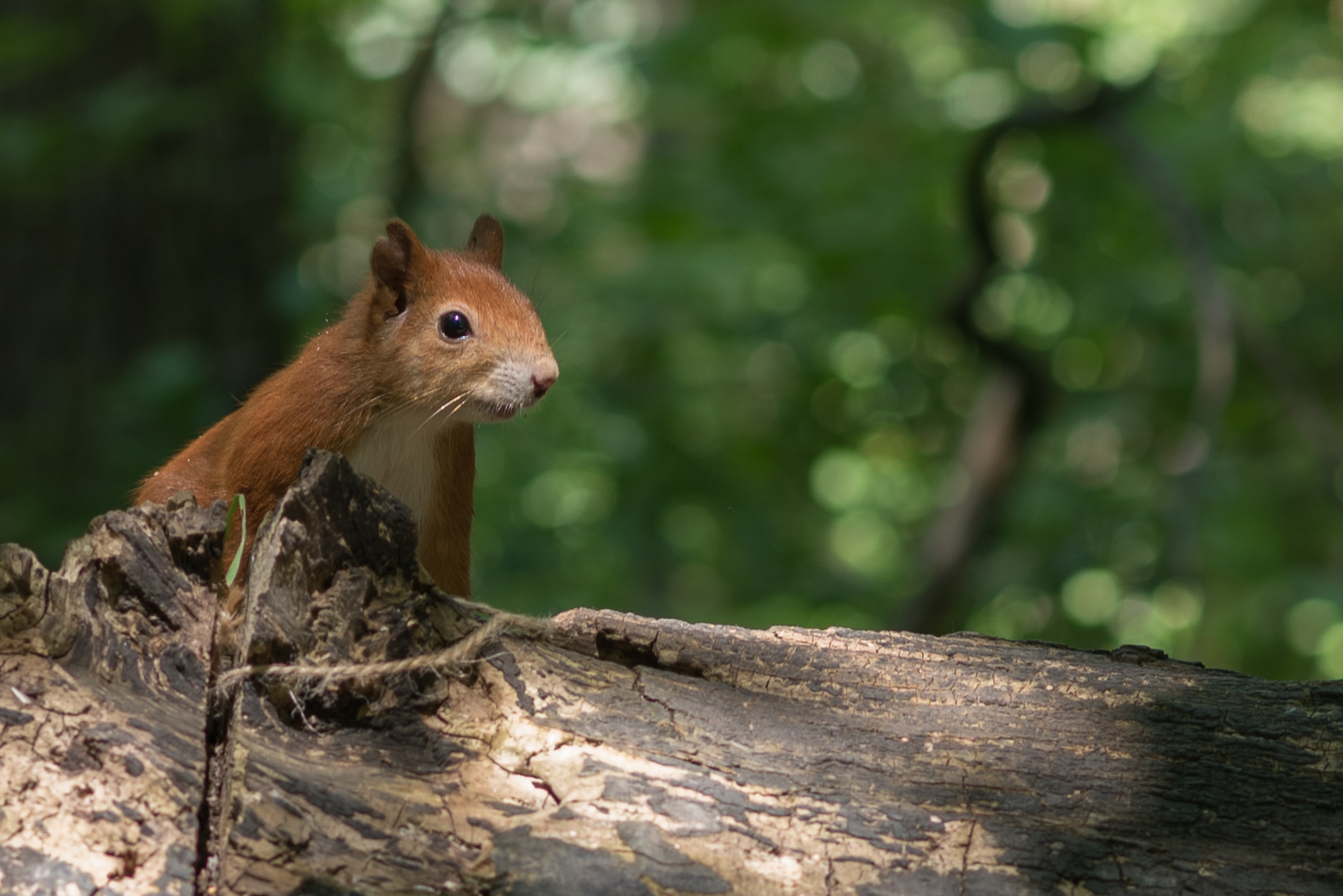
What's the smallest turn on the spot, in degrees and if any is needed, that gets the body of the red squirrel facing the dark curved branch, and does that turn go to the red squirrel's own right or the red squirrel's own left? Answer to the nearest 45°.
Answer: approximately 90° to the red squirrel's own left

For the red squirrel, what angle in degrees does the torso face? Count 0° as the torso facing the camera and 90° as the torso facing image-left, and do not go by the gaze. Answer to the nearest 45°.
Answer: approximately 315°
